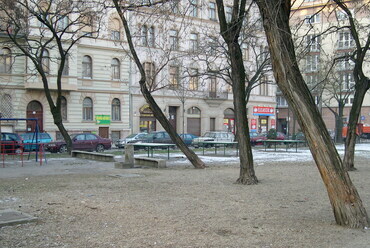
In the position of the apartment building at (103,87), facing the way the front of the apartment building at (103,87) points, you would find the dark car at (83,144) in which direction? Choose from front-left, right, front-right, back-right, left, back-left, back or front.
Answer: front

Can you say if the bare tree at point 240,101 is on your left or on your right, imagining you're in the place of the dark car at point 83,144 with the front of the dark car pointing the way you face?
on your left

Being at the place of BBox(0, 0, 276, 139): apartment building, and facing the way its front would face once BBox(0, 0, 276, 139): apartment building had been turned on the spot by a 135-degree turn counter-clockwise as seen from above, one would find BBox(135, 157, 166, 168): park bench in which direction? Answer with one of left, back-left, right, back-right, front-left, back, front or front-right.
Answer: back-right

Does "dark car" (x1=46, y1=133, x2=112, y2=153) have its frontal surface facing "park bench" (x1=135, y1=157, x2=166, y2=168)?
no

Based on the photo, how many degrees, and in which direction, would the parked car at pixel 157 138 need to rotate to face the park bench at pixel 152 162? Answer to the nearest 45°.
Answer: approximately 45° to its left

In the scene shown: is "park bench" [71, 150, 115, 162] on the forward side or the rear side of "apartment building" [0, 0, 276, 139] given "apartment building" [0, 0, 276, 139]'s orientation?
on the forward side

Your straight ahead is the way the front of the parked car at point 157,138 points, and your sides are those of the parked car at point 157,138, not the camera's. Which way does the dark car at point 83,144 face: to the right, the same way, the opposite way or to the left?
the same way

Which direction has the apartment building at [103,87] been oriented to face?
toward the camera

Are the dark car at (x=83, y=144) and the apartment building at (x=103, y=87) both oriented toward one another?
no

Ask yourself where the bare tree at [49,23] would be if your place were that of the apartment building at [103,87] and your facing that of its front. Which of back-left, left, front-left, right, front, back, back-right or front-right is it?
front

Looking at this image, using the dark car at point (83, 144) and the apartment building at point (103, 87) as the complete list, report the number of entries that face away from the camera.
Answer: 0

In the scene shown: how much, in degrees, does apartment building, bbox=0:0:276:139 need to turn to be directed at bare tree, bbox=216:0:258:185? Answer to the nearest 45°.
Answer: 0° — it already faces it

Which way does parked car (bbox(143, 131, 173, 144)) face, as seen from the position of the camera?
facing the viewer and to the left of the viewer
